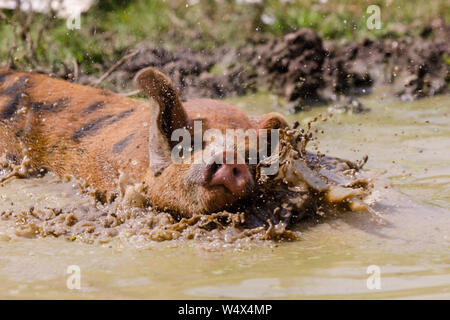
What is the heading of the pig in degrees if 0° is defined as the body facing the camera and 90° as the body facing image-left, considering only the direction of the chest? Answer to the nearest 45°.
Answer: approximately 315°
